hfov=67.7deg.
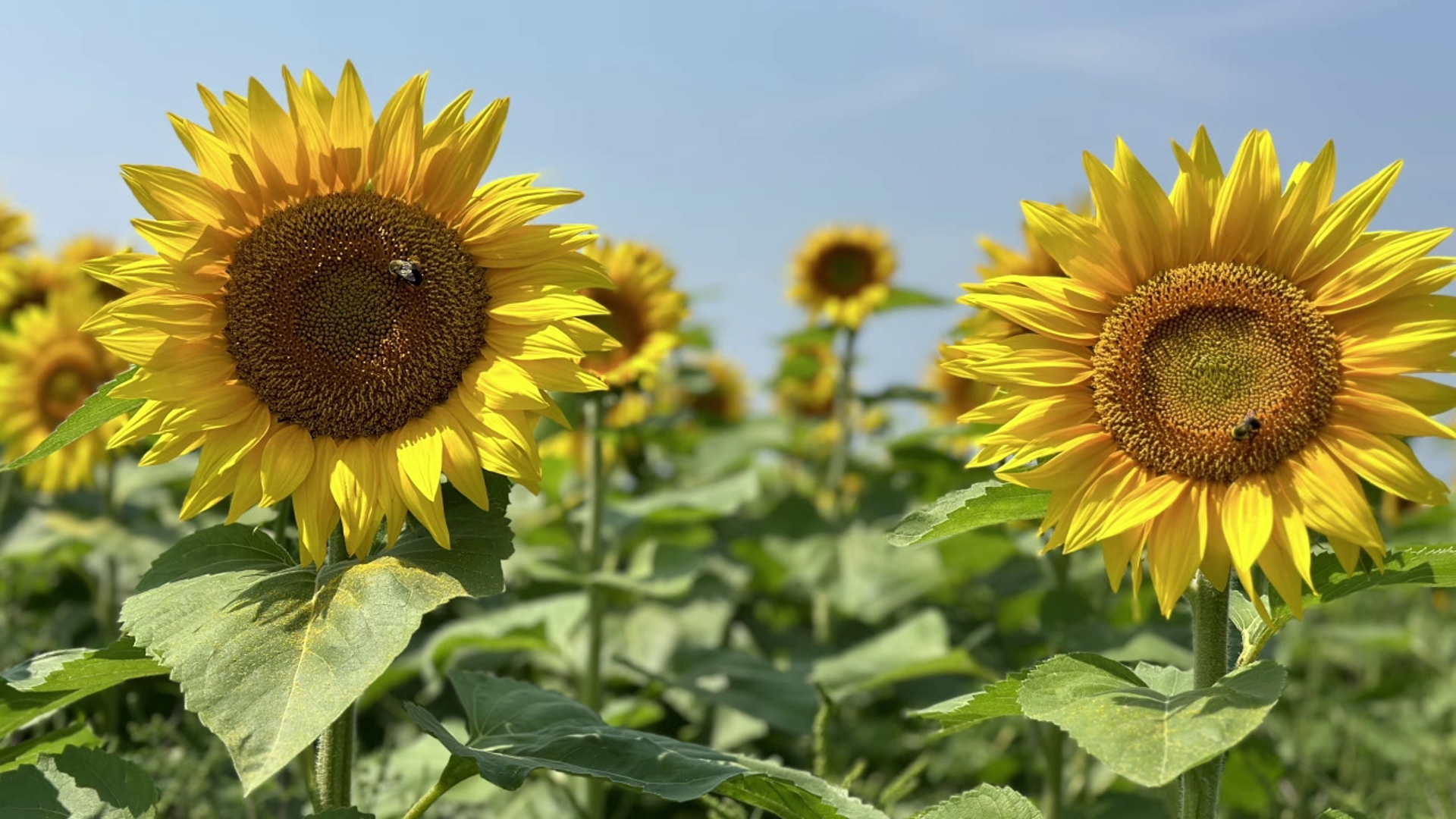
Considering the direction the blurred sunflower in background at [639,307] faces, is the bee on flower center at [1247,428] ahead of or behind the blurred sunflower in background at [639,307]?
ahead

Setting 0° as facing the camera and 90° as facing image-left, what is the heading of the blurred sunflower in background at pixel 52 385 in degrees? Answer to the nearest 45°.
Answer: approximately 0°

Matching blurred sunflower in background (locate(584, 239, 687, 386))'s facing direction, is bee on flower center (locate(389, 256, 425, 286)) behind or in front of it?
in front

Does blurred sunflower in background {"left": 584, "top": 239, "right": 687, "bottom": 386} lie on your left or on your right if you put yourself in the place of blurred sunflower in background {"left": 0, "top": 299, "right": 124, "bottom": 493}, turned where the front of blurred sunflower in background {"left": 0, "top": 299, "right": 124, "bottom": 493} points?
on your left

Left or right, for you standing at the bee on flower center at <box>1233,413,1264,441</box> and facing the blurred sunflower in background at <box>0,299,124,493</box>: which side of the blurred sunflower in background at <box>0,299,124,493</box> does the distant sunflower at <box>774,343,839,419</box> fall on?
right

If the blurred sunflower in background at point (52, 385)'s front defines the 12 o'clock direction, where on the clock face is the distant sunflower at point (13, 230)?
The distant sunflower is roughly at 6 o'clock from the blurred sunflower in background.

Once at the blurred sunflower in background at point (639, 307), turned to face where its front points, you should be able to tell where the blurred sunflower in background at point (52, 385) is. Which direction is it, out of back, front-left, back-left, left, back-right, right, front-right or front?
right

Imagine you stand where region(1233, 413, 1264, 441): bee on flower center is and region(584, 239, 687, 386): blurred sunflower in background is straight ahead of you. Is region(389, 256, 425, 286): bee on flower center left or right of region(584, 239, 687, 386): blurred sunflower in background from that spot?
left

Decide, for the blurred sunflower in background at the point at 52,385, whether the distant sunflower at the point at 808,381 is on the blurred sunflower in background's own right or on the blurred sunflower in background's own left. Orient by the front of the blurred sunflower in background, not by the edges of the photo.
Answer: on the blurred sunflower in background's own left

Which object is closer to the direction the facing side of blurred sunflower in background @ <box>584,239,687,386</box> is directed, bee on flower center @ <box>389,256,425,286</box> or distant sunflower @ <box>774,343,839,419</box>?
the bee on flower center

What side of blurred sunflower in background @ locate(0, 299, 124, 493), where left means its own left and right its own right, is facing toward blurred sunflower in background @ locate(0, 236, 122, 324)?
back

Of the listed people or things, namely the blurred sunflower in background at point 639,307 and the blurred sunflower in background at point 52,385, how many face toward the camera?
2

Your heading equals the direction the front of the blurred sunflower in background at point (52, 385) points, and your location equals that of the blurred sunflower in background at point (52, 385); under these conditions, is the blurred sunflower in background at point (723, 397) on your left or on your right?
on your left
